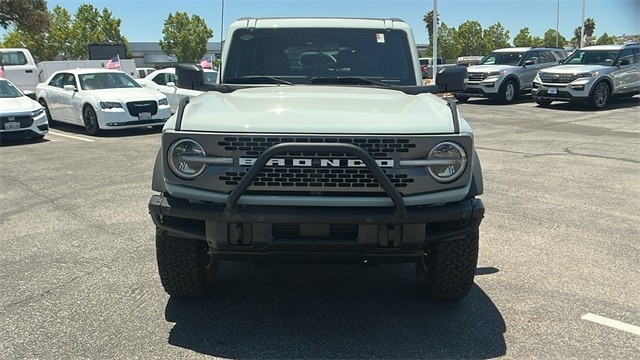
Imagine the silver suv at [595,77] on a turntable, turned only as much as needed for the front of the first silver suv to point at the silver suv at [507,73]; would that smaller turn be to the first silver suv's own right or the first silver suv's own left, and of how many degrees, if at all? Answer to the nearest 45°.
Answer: approximately 90° to the first silver suv's own right

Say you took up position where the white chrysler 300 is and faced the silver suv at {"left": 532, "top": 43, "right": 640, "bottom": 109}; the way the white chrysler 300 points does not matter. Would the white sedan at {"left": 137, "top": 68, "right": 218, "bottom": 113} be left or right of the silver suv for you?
left

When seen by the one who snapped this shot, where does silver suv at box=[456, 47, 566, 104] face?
facing the viewer and to the left of the viewer

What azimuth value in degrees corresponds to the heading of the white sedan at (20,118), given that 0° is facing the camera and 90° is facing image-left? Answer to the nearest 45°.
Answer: approximately 315°

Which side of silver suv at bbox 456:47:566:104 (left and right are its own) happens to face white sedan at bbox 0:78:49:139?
front

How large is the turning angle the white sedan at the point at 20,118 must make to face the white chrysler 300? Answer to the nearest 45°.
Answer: approximately 90° to its left

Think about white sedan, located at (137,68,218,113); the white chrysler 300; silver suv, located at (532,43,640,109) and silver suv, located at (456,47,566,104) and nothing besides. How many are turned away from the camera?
0

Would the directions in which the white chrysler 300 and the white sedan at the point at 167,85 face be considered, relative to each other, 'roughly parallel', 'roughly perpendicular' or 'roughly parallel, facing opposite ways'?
roughly parallel

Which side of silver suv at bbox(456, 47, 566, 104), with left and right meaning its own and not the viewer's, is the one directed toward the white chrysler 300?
front

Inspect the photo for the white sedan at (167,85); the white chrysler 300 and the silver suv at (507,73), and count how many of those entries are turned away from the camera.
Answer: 0

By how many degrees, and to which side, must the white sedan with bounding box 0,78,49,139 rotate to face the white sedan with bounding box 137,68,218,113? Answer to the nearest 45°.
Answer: approximately 90° to its left

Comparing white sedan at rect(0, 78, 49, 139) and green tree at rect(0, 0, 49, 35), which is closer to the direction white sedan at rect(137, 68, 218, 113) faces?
the white sedan

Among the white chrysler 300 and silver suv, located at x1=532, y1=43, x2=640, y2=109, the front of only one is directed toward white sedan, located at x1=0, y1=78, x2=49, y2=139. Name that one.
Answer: the silver suv

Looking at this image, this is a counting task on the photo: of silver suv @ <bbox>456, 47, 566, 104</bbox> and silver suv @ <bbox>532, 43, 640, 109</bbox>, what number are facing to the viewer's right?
0

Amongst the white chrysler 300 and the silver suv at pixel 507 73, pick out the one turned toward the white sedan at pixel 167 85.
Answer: the silver suv

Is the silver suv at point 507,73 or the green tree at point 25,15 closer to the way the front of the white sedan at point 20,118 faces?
the silver suv

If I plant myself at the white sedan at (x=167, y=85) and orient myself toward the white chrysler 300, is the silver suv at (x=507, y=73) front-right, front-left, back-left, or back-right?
back-left

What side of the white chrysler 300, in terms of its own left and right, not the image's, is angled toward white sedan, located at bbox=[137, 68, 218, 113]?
left

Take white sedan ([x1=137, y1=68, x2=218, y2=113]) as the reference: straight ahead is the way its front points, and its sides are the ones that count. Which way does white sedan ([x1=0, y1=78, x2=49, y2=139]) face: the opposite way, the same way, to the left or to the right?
the same way

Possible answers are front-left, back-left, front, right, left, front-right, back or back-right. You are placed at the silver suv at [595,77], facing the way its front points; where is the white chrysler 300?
front
